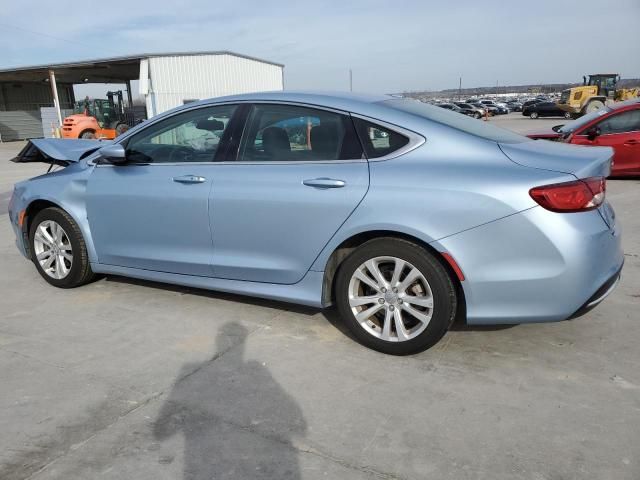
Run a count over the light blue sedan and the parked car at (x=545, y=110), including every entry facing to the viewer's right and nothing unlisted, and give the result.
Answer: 1

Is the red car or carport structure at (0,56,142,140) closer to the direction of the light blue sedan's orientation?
the carport structure

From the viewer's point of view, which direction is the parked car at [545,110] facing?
to the viewer's right

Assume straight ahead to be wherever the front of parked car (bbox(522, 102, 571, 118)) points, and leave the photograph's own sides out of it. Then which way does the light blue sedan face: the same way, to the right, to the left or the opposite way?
the opposite way

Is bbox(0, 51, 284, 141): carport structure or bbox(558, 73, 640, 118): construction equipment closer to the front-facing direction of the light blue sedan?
the carport structure

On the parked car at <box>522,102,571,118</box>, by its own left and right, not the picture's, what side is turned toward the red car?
right

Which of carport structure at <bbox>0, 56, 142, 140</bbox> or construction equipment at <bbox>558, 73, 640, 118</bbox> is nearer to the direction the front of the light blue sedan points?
the carport structure

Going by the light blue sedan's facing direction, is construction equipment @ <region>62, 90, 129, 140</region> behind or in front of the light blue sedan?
in front

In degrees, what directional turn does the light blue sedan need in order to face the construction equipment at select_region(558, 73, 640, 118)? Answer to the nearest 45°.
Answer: approximately 90° to its right

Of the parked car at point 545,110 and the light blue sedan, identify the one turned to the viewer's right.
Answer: the parked car

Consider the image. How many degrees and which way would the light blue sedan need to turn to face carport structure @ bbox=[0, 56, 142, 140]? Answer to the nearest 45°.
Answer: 0° — it already faces it

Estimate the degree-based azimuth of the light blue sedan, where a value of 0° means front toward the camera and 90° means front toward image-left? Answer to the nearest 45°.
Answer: approximately 135°
